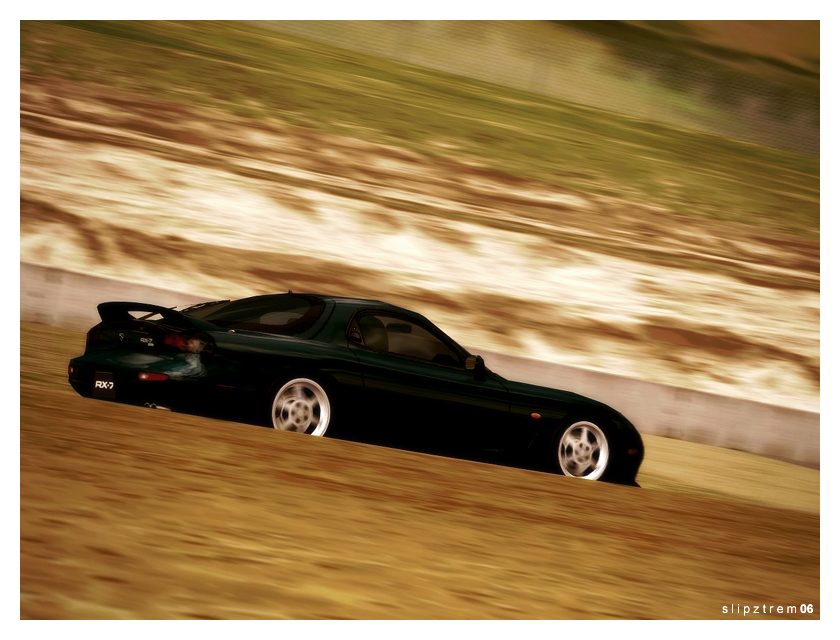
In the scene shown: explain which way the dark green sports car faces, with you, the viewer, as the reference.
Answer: facing away from the viewer and to the right of the viewer
